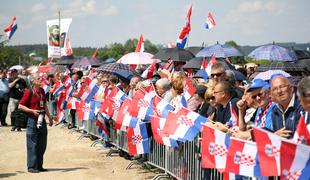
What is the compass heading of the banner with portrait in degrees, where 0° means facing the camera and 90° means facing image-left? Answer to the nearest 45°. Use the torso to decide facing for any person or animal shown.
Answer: approximately 0°

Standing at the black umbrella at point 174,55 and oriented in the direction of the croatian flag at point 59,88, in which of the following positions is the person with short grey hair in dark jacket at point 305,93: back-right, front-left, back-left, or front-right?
back-left

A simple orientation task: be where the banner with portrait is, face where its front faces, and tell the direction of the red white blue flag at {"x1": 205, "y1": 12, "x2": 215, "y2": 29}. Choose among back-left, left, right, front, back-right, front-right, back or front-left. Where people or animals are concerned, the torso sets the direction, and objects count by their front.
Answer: front-left

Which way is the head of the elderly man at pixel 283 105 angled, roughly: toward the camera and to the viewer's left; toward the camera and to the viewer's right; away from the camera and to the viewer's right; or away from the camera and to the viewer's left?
toward the camera and to the viewer's left

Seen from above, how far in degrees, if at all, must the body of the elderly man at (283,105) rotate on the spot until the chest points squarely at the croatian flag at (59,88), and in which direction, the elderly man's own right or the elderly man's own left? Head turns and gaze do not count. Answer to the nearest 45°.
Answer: approximately 90° to the elderly man's own right

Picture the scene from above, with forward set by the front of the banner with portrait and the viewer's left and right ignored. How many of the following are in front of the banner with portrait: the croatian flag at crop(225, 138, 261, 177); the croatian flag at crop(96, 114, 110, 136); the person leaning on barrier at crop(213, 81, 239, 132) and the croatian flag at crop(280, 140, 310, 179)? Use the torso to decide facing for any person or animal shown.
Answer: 4

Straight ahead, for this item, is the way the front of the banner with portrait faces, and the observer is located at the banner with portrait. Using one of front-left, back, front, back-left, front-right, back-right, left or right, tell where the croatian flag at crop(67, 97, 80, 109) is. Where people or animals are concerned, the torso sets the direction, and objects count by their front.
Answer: front

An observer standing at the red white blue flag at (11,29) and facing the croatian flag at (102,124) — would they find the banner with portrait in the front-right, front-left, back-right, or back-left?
front-left

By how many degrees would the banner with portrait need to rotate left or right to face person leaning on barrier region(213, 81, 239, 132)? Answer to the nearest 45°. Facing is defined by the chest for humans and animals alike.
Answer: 0° — it already faces them

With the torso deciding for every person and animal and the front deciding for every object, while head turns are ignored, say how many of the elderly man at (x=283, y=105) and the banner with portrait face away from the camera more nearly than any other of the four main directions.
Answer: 0

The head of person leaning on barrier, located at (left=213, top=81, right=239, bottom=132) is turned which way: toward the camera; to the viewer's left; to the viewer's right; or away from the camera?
to the viewer's left

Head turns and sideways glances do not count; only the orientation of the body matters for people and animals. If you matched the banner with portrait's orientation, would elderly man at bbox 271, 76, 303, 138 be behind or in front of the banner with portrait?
in front

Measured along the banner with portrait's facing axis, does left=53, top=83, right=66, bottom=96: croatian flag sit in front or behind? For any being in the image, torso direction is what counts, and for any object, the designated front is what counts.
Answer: in front
